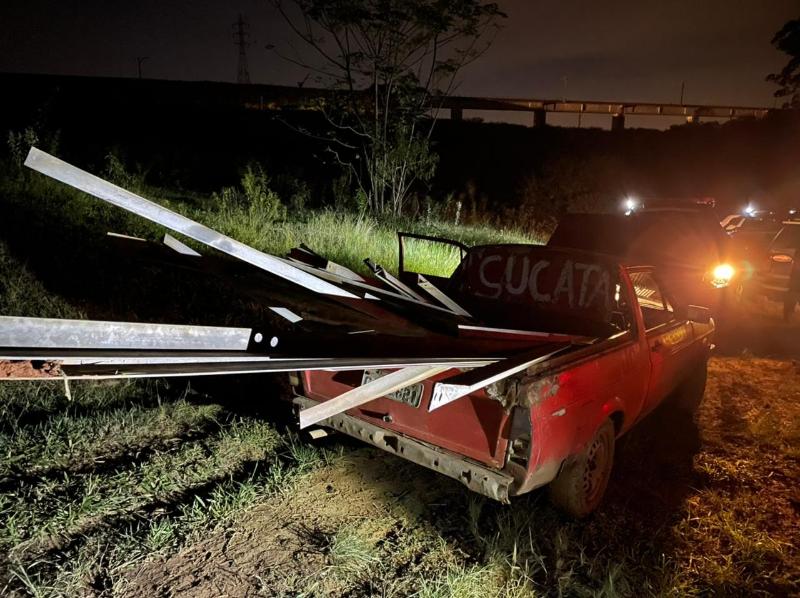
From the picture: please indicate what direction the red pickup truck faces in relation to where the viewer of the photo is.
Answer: facing away from the viewer and to the right of the viewer

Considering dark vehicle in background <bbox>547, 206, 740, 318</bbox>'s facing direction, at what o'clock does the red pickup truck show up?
The red pickup truck is roughly at 12 o'clock from the dark vehicle in background.

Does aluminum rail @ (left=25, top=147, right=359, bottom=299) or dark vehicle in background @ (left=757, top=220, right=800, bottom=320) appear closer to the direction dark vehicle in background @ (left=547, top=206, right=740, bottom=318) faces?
the aluminum rail

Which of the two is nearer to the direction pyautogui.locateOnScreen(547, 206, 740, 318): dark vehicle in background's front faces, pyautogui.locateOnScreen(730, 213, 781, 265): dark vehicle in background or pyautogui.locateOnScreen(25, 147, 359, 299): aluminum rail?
the aluminum rail

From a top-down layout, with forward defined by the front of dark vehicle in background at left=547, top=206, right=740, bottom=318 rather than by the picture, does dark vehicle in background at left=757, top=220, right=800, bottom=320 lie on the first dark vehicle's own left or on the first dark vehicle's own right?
on the first dark vehicle's own left

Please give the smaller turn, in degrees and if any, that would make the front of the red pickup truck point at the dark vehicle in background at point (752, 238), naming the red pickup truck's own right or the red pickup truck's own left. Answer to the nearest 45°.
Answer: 0° — it already faces it

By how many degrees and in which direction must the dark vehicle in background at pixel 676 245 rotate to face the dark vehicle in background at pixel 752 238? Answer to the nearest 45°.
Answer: approximately 135° to its left

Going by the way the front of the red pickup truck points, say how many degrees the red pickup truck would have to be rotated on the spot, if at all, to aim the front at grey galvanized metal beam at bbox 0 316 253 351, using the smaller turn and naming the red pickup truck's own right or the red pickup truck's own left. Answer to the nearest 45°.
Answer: approximately 180°

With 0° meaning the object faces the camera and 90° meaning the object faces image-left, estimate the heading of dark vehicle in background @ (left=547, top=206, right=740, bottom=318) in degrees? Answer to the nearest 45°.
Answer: approximately 315°

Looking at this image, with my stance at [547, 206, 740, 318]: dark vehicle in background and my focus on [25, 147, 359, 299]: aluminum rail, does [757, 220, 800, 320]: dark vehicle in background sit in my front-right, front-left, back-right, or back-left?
back-left

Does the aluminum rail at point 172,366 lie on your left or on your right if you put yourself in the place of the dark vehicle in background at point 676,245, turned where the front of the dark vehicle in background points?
on your right

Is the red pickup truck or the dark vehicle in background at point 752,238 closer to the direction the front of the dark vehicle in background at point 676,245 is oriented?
the red pickup truck

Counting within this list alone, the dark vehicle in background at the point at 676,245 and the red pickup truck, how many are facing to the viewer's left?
0

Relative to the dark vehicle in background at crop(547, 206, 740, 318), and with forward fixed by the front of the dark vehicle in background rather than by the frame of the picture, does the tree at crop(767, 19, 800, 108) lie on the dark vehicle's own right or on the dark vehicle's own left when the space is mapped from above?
on the dark vehicle's own left

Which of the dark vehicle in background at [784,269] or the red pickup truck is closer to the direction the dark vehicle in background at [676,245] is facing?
the red pickup truck
